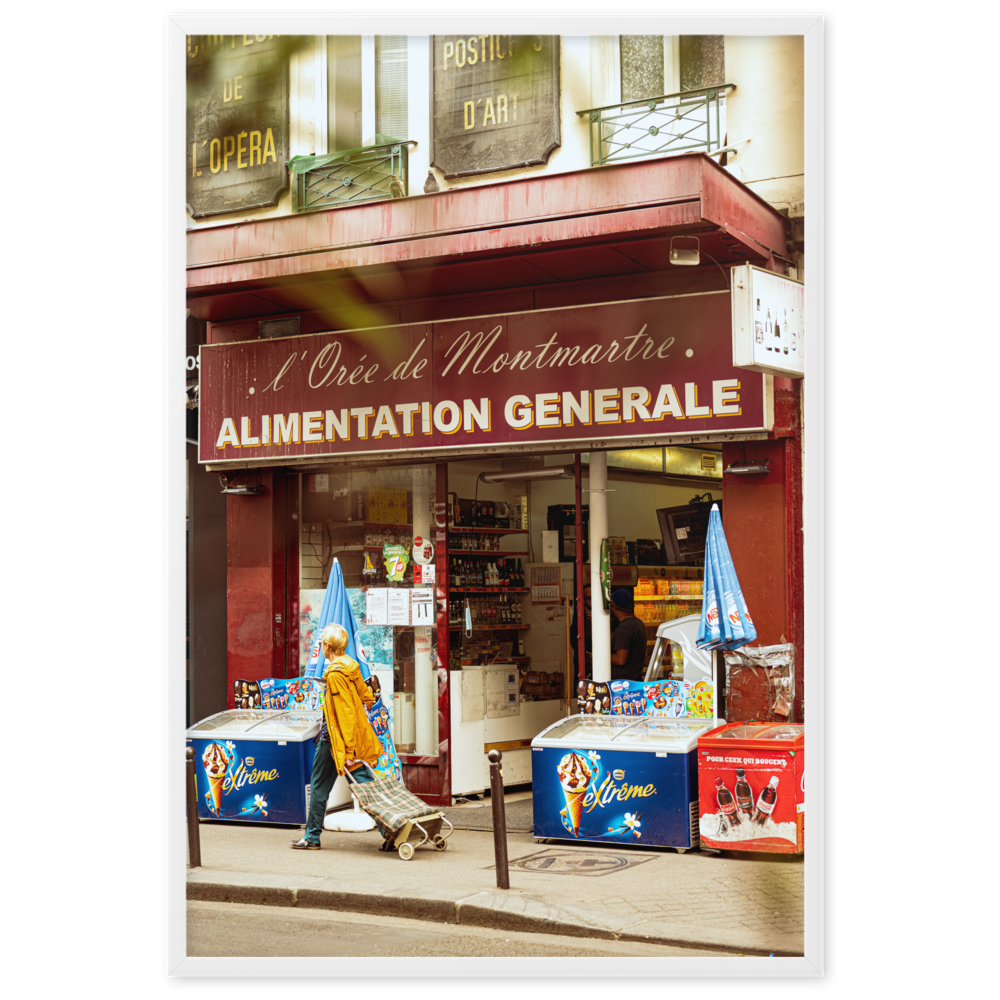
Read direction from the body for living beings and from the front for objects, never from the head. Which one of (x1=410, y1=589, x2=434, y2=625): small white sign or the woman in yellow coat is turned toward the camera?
the small white sign

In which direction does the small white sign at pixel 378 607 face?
toward the camera

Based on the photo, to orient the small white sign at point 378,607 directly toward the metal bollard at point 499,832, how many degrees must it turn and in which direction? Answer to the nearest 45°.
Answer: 0° — it already faces it

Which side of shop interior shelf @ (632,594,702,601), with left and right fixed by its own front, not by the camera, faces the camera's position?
front

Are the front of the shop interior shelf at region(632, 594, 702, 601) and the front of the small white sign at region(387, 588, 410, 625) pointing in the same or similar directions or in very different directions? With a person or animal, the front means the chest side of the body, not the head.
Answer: same or similar directions

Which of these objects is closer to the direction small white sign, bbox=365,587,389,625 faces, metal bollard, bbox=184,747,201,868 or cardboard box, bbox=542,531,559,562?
the metal bollard

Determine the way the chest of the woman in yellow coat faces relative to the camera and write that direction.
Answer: to the viewer's left
